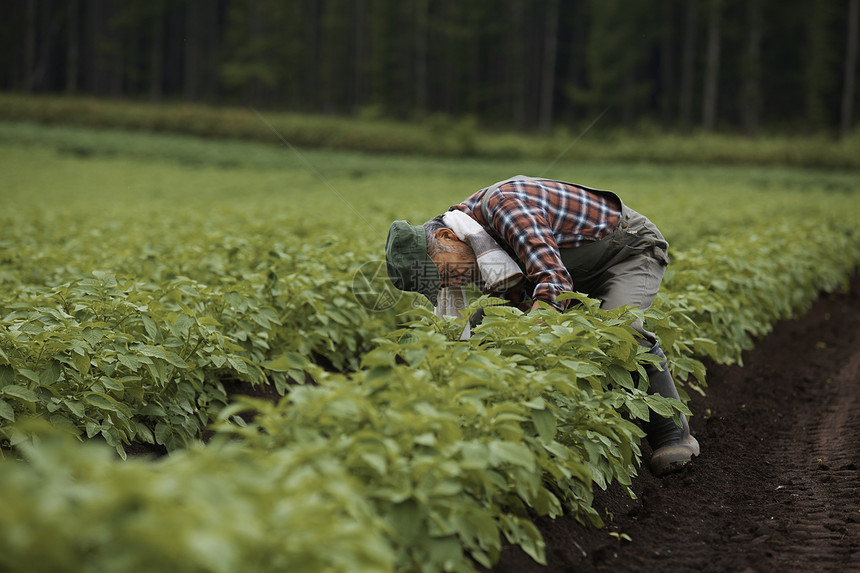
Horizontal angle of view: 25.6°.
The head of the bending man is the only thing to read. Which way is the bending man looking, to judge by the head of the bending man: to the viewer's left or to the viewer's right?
to the viewer's left

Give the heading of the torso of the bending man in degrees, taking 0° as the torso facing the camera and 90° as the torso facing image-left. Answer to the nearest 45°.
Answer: approximately 90°

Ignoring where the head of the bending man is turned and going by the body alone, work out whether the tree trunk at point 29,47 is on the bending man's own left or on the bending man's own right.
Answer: on the bending man's own right
